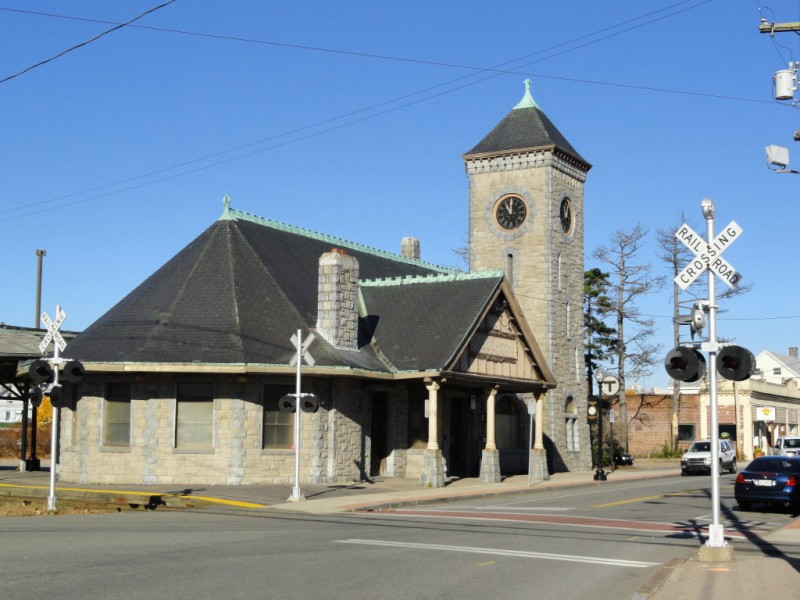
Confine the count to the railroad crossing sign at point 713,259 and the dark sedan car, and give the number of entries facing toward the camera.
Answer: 1

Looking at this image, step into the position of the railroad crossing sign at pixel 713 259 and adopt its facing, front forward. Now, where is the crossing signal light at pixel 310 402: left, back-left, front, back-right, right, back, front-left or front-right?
back-right

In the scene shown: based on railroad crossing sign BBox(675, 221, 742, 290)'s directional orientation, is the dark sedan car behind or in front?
behind

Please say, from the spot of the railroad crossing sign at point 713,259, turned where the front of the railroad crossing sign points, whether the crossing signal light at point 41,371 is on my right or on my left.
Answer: on my right
